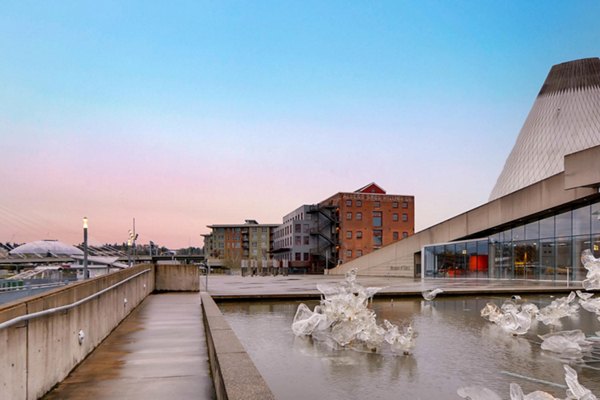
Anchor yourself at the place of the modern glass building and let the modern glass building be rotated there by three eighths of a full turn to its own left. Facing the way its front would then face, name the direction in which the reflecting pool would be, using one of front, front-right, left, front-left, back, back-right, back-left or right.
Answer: right

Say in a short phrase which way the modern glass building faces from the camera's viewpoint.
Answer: facing the viewer and to the left of the viewer

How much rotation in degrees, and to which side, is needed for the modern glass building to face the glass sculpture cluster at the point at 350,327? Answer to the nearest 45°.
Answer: approximately 45° to its left
